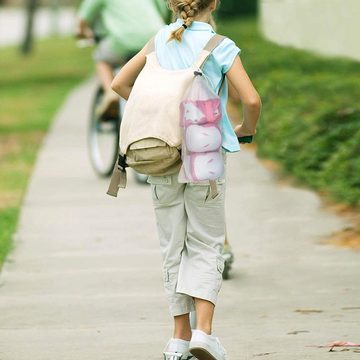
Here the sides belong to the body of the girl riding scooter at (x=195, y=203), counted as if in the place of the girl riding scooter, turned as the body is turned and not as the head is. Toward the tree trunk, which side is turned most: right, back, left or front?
front

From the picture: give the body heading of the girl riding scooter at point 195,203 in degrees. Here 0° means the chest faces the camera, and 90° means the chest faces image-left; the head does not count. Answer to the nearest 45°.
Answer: approximately 180°

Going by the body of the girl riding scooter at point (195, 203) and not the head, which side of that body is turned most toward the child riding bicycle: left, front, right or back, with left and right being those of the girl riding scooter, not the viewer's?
front
